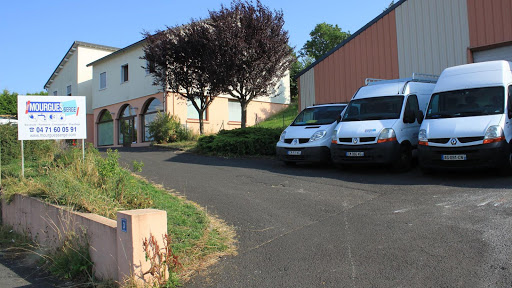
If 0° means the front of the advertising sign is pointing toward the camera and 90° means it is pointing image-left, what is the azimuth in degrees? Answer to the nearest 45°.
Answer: approximately 0°

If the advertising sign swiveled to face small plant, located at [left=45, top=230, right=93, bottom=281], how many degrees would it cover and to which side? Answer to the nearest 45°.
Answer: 0° — it already faces it

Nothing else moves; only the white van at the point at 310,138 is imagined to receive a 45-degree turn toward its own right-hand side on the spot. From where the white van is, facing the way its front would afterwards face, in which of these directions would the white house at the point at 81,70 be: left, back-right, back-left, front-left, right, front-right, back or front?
front-right

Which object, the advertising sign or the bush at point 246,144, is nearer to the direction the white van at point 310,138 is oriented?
the advertising sign

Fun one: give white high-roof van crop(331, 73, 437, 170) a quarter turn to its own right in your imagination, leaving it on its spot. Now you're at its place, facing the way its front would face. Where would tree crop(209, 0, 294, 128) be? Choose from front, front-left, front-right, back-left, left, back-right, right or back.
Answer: front

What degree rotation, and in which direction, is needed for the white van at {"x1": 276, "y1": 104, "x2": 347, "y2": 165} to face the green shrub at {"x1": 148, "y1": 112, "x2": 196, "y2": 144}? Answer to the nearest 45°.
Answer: approximately 90° to its right

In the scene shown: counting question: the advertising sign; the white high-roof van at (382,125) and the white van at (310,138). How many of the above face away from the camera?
0

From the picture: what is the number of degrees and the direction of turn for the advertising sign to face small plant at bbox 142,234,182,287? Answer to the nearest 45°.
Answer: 0° — it already faces it

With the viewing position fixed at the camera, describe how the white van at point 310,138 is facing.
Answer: facing the viewer and to the left of the viewer

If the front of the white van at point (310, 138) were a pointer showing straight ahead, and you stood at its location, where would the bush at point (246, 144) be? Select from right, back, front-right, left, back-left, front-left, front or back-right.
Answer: right

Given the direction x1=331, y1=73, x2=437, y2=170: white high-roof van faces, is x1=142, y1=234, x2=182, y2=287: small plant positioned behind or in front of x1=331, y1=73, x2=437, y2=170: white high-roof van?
in front

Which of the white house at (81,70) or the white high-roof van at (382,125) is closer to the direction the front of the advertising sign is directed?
the white high-roof van

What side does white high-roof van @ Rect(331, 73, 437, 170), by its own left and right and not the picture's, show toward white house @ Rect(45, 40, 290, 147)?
right

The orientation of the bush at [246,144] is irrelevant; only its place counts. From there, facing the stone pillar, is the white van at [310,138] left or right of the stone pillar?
left

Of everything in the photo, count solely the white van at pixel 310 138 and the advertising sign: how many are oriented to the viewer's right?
0

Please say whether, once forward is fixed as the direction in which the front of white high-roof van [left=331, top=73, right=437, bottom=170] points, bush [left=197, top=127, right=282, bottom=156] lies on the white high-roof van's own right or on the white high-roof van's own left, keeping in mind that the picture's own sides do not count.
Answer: on the white high-roof van's own right

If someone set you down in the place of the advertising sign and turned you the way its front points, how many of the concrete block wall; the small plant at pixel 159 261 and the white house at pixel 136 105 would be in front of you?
2
